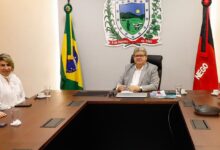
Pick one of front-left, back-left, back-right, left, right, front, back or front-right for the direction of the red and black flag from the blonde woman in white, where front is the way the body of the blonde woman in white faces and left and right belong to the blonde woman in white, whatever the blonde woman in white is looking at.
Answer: left

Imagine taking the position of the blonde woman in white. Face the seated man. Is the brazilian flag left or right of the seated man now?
left

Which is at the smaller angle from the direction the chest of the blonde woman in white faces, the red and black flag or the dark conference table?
the dark conference table

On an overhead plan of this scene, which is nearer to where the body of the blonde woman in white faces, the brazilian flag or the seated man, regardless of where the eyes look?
the seated man

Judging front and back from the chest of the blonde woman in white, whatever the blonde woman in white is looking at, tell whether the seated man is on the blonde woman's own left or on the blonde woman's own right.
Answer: on the blonde woman's own left

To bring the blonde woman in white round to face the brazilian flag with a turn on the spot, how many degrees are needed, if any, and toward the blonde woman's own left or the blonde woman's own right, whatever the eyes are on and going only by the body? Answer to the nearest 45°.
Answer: approximately 135° to the blonde woman's own left

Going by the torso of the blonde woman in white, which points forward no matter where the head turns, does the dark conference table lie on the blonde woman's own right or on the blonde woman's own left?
on the blonde woman's own left

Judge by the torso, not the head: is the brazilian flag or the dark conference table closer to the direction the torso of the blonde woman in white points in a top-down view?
the dark conference table

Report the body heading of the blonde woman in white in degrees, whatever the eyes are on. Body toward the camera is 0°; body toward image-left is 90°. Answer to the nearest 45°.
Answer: approximately 0°

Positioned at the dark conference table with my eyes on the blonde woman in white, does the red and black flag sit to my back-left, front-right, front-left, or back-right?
back-right
